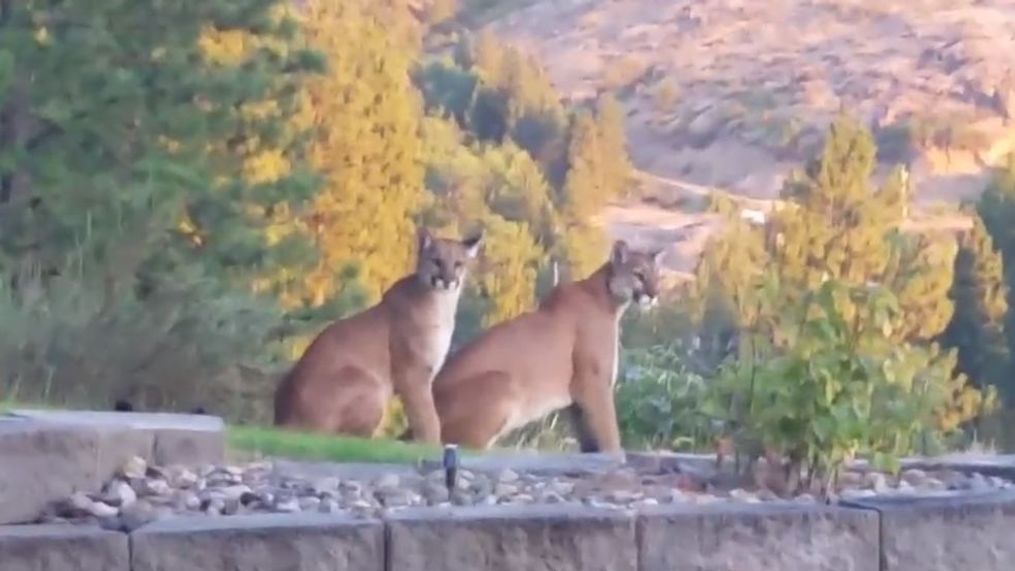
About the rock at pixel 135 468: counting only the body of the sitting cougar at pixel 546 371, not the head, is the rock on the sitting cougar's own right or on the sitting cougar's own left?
on the sitting cougar's own right

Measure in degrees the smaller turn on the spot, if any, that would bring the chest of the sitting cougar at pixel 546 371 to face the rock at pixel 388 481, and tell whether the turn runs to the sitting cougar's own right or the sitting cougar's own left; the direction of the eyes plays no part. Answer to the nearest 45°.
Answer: approximately 90° to the sitting cougar's own right

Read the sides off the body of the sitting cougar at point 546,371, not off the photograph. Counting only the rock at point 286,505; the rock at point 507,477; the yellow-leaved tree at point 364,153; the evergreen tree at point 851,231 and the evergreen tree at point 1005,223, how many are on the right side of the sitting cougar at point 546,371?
2

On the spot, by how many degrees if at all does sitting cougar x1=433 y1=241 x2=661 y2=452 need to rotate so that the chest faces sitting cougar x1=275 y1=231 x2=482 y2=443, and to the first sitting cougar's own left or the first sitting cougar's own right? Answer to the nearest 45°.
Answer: approximately 180°

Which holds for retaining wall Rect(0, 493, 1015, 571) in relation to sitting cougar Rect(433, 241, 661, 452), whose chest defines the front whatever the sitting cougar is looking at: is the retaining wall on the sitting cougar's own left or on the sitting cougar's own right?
on the sitting cougar's own right

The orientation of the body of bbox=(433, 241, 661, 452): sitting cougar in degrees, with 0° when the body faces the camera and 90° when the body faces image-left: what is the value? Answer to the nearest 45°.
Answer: approximately 270°

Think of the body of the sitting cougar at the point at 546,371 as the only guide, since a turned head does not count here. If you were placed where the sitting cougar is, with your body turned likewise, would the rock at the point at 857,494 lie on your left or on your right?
on your right

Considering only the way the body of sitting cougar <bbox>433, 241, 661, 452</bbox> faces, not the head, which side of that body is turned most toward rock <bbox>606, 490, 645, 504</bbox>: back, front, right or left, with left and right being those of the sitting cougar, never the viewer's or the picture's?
right

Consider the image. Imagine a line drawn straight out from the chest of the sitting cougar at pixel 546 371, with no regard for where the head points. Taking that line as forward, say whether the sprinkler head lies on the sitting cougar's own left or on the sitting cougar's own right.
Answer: on the sitting cougar's own right

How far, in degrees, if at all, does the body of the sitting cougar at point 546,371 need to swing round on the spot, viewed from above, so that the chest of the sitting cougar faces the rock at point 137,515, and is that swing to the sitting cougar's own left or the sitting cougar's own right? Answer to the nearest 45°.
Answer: approximately 90° to the sitting cougar's own right

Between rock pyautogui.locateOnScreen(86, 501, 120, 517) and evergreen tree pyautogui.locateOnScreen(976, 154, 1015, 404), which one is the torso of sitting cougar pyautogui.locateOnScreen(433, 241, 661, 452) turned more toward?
the evergreen tree
